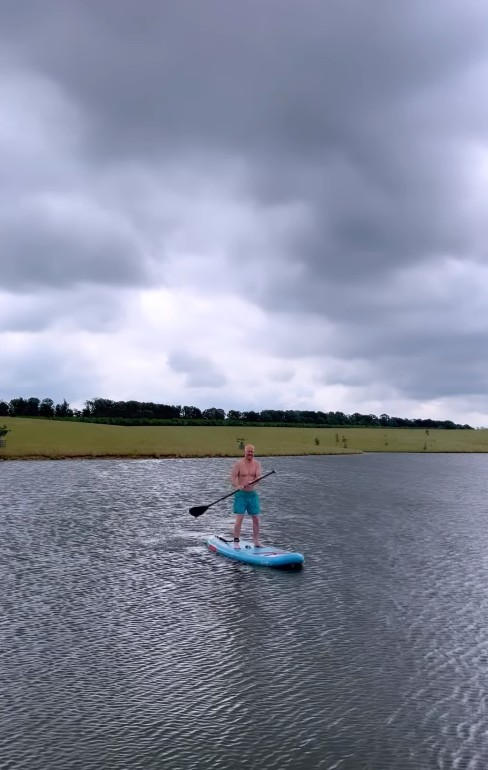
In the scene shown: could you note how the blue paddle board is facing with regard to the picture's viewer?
facing the viewer and to the right of the viewer
